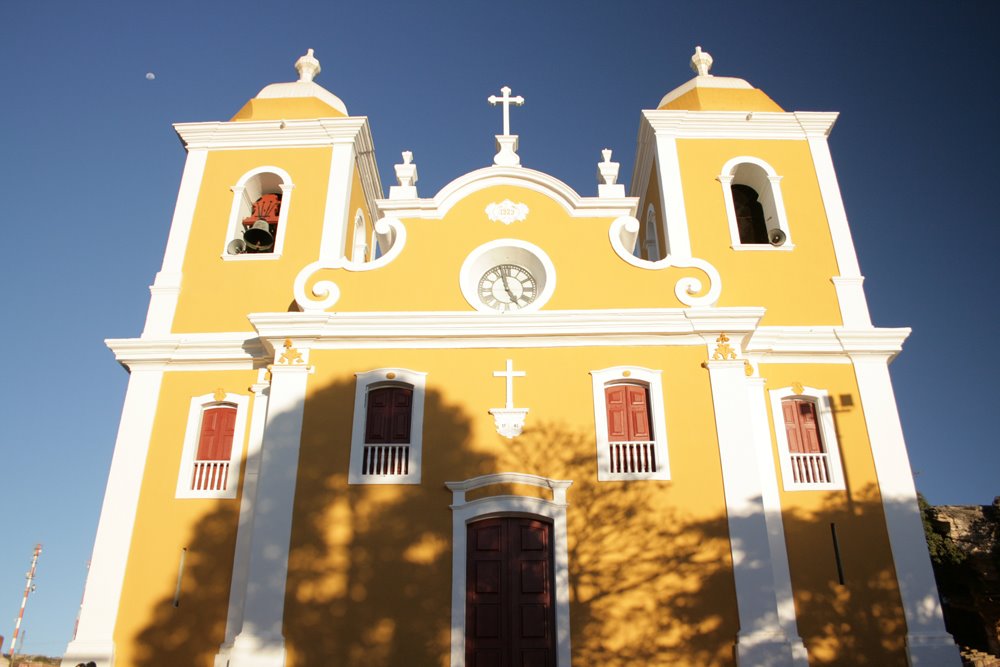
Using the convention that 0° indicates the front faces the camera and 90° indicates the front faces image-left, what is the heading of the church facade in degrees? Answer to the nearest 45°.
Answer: approximately 0°
